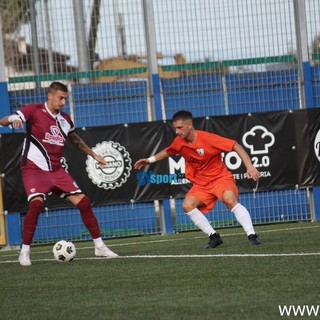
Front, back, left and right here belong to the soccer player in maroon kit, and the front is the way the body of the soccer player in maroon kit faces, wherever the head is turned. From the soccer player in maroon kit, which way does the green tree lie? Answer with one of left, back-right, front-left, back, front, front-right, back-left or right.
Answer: back-left

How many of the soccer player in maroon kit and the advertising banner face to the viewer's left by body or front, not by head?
0

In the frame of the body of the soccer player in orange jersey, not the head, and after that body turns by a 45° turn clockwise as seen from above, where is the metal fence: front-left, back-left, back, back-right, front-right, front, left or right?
right

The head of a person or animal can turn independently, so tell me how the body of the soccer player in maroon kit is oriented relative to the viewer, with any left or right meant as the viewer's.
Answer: facing the viewer and to the right of the viewer

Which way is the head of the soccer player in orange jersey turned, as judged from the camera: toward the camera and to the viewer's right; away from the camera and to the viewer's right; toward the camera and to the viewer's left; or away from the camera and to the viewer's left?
toward the camera and to the viewer's left

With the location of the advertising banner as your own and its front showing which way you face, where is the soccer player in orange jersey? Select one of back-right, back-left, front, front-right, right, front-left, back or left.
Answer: front

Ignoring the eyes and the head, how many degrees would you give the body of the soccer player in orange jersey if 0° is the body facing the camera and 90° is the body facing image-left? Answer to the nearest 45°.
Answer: approximately 45°

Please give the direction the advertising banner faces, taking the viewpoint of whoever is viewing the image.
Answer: facing the viewer
